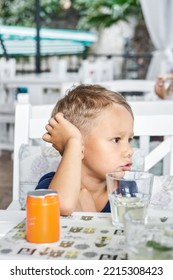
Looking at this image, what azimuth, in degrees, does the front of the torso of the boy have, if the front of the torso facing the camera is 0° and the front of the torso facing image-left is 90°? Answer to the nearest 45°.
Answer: approximately 315°

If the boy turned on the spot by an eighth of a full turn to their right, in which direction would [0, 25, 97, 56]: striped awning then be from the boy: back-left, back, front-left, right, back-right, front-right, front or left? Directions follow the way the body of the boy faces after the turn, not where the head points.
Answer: back

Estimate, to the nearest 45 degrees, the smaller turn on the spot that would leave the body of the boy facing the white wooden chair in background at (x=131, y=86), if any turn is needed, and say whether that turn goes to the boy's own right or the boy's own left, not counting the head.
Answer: approximately 135° to the boy's own left

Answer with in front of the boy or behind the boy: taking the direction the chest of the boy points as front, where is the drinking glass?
in front

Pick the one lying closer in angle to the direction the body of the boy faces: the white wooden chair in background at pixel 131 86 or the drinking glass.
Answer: the drinking glass
